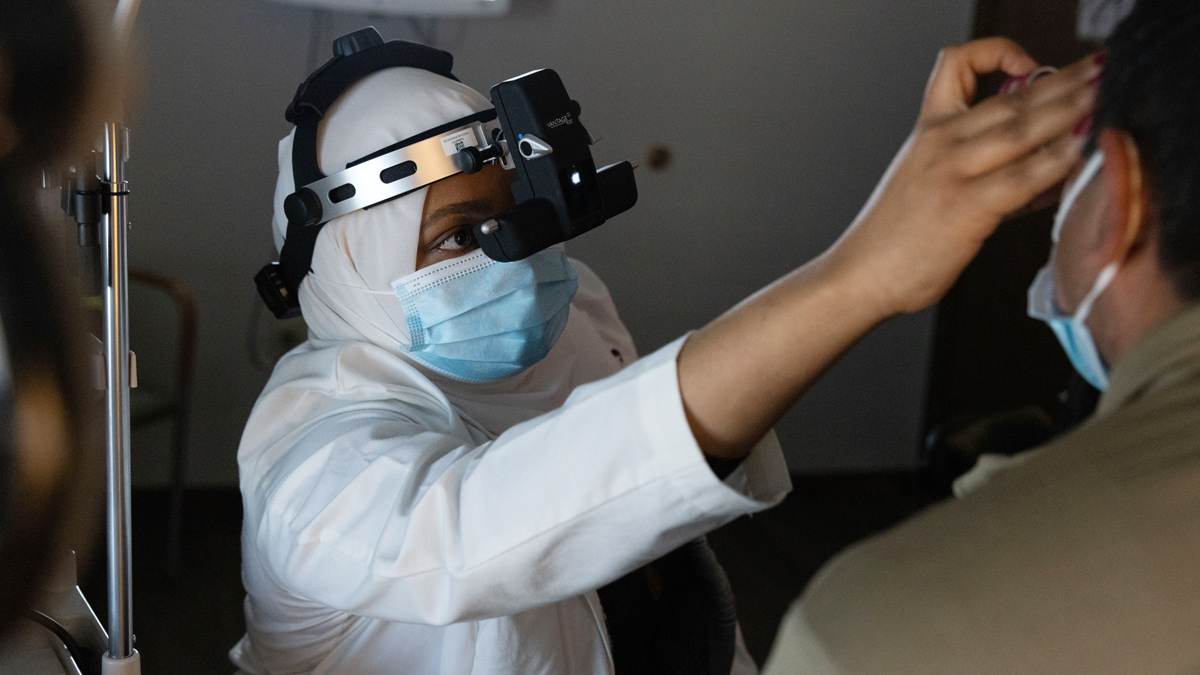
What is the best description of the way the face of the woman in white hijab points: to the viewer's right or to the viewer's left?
to the viewer's right
